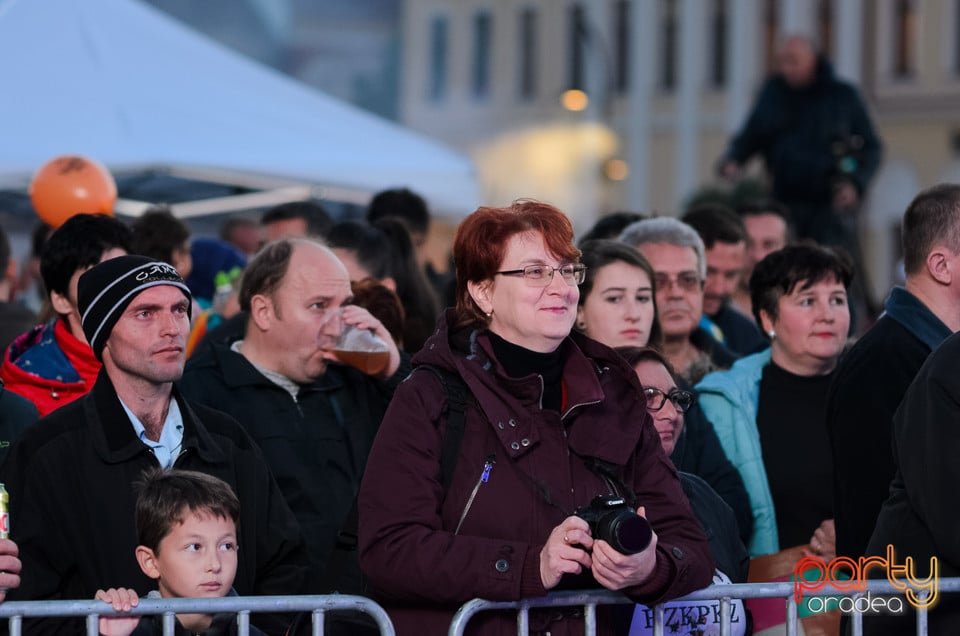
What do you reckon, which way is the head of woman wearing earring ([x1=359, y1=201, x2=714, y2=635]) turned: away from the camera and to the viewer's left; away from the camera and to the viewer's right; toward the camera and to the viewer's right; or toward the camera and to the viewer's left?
toward the camera and to the viewer's right

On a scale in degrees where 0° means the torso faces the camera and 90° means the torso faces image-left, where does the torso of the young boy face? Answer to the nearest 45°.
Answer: approximately 315°

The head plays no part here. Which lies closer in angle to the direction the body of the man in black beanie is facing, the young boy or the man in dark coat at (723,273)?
the young boy

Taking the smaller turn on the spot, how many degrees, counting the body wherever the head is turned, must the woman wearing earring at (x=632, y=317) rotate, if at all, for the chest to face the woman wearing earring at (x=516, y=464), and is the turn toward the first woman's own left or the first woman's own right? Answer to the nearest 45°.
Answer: approximately 45° to the first woman's own right

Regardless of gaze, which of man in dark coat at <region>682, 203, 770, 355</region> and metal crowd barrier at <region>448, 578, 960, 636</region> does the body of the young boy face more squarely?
the metal crowd barrier

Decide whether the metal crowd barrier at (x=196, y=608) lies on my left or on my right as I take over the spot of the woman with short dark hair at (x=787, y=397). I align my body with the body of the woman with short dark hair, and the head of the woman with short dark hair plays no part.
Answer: on my right

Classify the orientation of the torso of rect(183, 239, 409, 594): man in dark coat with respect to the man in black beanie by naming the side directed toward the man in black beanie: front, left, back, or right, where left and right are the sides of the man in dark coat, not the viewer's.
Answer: right

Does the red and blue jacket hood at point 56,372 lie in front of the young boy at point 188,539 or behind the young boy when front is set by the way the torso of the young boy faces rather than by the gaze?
behind

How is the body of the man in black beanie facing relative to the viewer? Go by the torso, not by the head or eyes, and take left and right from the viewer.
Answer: facing the viewer and to the right of the viewer

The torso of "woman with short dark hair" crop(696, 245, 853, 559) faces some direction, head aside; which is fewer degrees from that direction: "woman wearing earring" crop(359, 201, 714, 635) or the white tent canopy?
the woman wearing earring

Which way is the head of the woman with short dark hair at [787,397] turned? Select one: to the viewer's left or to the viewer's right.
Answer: to the viewer's right

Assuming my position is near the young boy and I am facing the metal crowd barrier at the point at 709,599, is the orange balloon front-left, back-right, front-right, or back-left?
back-left
